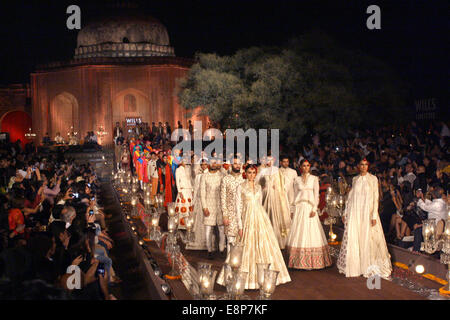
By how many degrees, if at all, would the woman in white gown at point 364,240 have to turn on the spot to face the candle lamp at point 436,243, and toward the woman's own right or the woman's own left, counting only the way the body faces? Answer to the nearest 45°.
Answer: approximately 90° to the woman's own left

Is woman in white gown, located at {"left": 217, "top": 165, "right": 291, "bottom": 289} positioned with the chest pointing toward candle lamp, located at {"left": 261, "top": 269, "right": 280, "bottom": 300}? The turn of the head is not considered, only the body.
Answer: yes

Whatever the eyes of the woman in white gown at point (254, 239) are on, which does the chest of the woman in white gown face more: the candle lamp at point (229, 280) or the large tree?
the candle lamp

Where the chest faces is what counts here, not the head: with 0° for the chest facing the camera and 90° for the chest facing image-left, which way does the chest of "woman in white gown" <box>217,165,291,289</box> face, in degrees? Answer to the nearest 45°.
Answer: approximately 0°

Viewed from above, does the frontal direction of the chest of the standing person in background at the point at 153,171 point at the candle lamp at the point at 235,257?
yes

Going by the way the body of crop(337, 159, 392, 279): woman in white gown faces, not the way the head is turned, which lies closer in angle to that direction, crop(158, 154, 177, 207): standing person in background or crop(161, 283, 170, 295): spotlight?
the spotlight

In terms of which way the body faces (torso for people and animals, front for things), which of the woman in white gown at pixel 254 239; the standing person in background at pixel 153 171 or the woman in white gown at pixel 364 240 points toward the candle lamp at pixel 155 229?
the standing person in background

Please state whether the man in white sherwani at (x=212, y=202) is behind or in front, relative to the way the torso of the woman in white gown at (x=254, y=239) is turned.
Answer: behind

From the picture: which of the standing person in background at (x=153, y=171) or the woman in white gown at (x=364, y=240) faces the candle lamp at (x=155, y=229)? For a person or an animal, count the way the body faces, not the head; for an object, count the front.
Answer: the standing person in background
